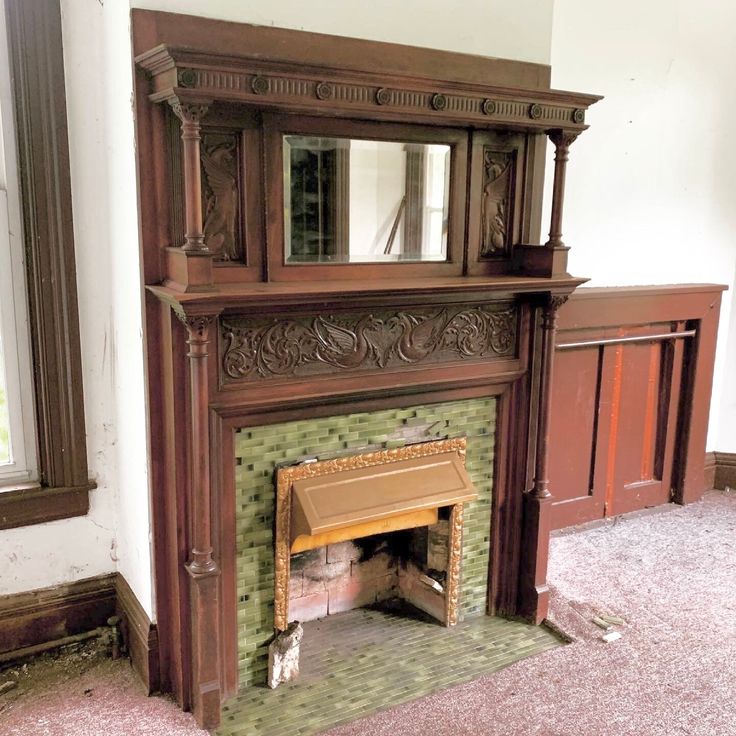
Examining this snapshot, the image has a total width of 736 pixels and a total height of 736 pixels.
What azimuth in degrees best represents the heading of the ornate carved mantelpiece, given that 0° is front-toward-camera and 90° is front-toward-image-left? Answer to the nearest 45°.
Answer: approximately 315°

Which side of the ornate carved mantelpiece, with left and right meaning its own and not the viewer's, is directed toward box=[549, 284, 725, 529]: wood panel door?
left

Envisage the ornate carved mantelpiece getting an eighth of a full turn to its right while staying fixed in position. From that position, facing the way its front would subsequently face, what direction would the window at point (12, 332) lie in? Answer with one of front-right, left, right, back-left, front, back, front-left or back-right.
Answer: right
